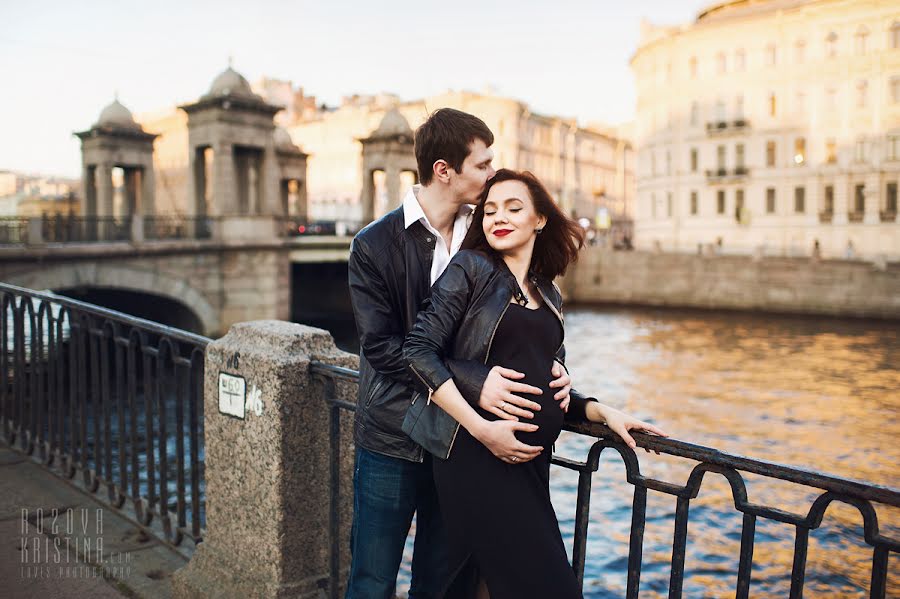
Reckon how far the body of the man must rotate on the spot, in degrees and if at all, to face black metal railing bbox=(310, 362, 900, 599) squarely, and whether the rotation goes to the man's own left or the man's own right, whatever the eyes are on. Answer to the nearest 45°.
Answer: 0° — they already face it

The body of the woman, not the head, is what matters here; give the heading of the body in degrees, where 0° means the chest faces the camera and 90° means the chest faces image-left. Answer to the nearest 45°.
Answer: approximately 315°

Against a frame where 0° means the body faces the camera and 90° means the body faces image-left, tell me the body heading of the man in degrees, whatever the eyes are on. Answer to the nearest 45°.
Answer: approximately 315°

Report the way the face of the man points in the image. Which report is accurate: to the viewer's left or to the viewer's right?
to the viewer's right

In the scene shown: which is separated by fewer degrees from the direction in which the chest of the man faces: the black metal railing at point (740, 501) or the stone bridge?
the black metal railing

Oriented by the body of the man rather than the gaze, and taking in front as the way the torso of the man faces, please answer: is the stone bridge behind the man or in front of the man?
behind
